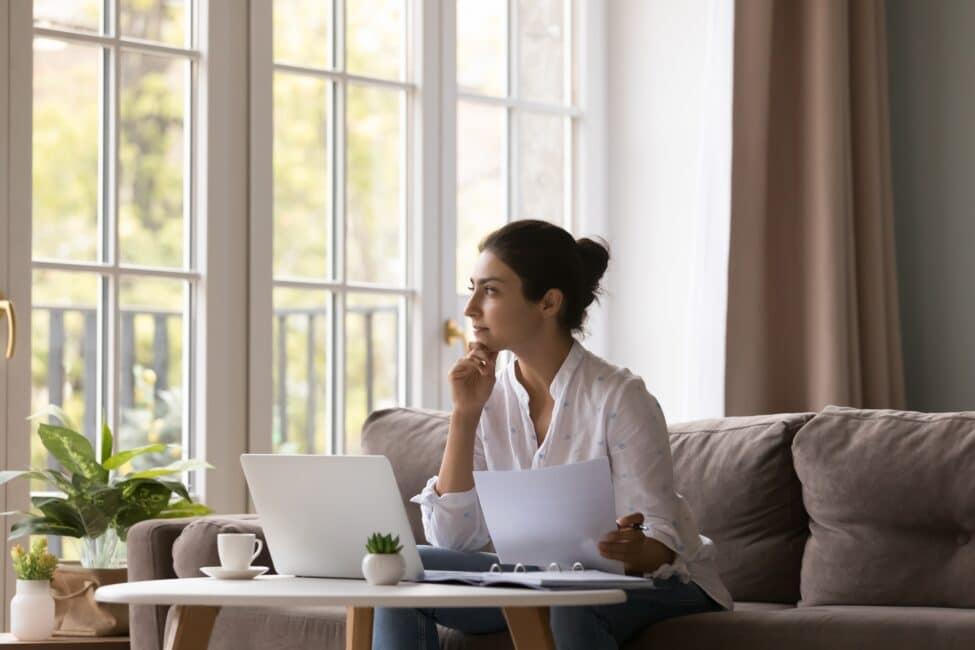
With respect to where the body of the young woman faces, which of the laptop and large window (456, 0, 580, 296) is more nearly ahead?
the laptop

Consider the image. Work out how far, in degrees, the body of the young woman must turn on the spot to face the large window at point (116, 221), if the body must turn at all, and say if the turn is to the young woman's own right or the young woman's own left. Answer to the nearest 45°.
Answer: approximately 90° to the young woman's own right

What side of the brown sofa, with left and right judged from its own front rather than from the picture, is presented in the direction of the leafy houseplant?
right

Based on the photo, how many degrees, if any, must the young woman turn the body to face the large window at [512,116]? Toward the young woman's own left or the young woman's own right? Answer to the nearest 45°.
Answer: approximately 135° to the young woman's own right

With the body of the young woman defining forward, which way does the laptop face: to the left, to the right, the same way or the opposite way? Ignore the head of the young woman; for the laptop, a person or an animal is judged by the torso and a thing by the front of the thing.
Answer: the opposite way

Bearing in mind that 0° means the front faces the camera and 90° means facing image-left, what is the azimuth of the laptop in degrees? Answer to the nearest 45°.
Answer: approximately 225°

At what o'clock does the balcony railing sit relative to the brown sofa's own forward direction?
The balcony railing is roughly at 4 o'clock from the brown sofa.

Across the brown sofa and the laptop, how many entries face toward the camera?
1

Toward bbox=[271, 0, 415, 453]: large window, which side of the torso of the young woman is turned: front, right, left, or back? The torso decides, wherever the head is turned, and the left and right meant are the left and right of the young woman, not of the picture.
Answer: right

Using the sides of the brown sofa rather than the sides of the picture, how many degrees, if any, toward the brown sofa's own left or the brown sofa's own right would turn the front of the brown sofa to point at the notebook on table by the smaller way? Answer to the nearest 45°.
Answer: approximately 45° to the brown sofa's own right

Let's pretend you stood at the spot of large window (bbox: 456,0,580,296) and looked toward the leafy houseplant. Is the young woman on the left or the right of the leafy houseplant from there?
left
